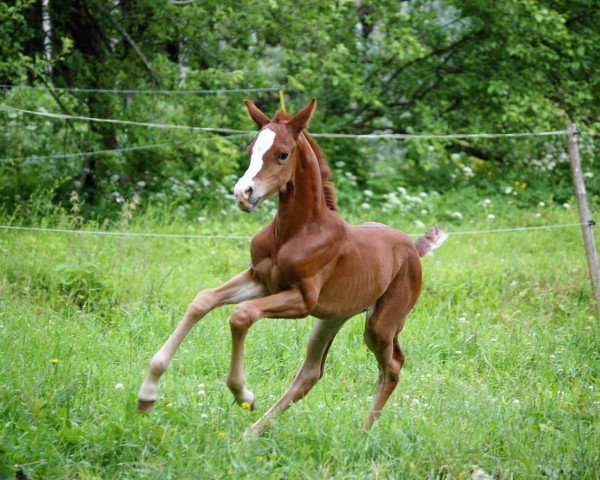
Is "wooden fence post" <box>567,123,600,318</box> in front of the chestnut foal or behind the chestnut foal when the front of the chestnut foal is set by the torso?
behind

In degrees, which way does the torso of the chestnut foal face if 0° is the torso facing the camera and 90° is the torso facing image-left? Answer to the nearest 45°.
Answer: approximately 45°
